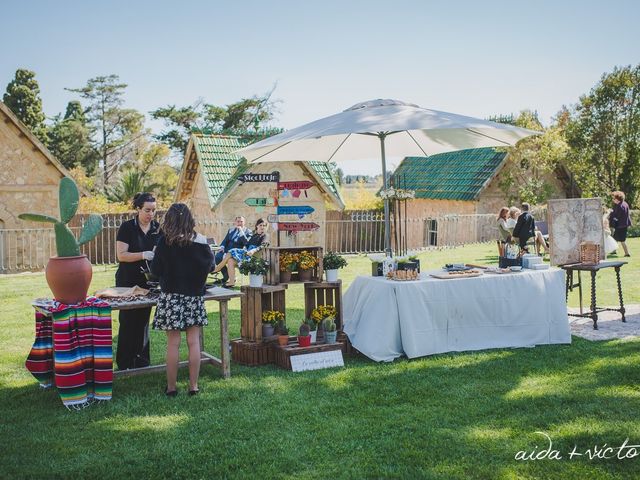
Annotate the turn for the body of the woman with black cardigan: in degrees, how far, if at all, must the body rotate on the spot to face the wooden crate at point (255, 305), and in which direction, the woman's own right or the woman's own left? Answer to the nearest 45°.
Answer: approximately 45° to the woman's own right

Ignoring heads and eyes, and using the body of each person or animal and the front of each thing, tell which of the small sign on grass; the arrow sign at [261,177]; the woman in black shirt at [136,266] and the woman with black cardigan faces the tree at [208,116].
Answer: the woman with black cardigan

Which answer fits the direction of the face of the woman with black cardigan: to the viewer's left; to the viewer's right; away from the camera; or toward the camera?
away from the camera

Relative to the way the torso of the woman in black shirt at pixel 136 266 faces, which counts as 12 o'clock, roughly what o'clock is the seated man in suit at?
The seated man in suit is roughly at 8 o'clock from the woman in black shirt.

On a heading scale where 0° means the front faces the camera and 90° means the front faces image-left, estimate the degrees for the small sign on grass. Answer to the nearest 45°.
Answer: approximately 0°

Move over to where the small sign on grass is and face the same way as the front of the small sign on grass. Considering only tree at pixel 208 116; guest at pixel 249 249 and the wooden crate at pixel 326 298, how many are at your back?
3

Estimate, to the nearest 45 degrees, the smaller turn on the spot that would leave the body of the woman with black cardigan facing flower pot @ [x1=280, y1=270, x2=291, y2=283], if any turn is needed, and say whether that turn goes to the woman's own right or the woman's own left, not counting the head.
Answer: approximately 45° to the woman's own right

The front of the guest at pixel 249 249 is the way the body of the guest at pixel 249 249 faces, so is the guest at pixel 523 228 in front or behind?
behind

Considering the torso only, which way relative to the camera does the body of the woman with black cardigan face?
away from the camera
